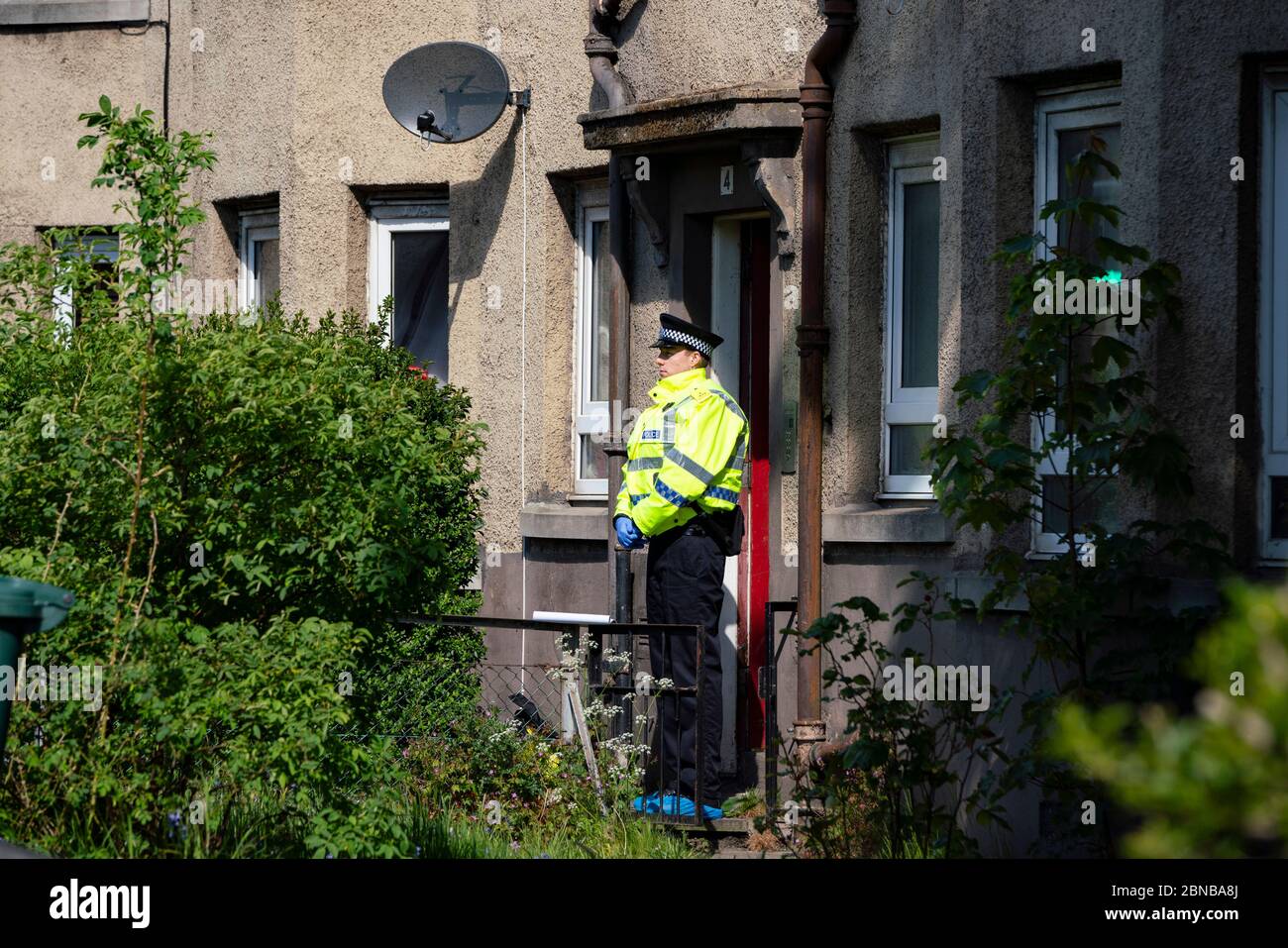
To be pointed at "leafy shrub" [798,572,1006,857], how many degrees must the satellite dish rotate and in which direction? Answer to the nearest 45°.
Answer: approximately 90° to its left

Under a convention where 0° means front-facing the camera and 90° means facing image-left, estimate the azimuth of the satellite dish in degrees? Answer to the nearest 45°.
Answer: approximately 45°

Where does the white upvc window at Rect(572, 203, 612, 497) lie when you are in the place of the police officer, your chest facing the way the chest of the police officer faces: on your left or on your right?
on your right

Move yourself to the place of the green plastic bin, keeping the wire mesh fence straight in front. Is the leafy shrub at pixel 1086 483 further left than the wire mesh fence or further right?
right

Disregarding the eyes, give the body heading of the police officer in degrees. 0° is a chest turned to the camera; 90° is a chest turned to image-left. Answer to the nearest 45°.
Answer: approximately 45°
